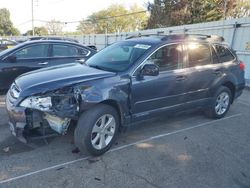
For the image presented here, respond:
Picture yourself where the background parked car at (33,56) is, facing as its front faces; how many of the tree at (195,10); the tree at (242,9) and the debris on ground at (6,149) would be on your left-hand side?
1

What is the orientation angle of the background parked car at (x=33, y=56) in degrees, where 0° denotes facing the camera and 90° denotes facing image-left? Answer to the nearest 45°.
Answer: approximately 90°

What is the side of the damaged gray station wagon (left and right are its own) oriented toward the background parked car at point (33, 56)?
right

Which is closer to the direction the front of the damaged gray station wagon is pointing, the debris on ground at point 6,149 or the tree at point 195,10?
the debris on ground

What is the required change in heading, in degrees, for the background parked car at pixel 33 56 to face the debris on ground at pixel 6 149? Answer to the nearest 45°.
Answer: approximately 90° to its left

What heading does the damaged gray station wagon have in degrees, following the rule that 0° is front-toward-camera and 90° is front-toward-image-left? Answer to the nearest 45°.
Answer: approximately 45°

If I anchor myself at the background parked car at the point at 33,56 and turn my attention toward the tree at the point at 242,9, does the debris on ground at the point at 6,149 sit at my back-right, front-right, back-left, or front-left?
back-right

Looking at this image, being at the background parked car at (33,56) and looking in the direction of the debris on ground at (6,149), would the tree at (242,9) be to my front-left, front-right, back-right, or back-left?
back-left

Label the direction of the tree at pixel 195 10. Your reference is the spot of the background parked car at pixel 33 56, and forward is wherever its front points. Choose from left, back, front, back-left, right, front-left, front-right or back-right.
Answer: back-right

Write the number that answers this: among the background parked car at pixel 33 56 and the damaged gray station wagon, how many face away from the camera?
0

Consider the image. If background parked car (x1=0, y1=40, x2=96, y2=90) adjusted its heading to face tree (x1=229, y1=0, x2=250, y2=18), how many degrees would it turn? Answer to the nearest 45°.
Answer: approximately 135° to its right

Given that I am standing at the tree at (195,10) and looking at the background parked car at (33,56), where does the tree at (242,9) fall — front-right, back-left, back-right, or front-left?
back-left

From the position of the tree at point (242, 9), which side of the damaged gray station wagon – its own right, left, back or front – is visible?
back
